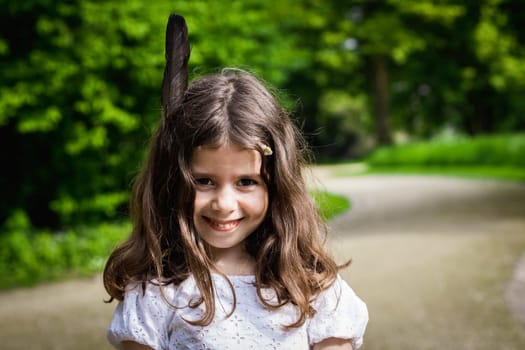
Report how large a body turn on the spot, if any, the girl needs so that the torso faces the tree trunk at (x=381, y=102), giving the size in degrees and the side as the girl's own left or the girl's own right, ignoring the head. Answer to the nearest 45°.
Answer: approximately 180°

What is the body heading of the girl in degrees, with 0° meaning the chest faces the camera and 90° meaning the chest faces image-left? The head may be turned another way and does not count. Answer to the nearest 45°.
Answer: approximately 0°

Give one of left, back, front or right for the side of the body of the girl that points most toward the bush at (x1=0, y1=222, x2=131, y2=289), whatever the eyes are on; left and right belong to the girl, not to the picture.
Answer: back

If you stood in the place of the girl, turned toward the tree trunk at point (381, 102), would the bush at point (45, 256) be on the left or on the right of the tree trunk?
left
